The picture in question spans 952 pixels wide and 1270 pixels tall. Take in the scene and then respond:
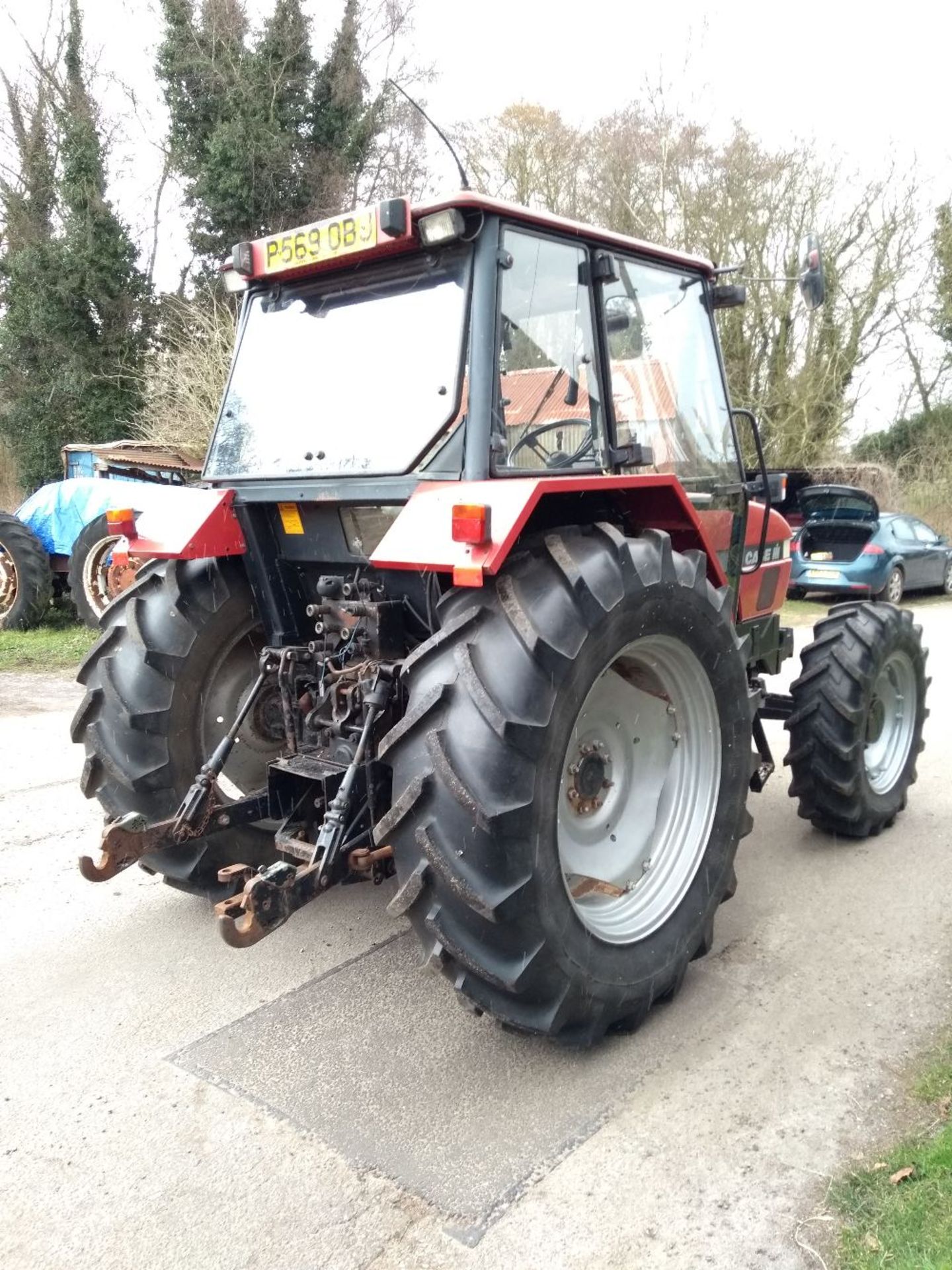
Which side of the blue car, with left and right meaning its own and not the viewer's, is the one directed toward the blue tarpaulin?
back

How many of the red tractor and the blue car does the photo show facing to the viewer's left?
0

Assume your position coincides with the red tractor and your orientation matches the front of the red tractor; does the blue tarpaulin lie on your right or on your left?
on your left

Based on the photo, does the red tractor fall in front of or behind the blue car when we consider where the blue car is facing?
behind

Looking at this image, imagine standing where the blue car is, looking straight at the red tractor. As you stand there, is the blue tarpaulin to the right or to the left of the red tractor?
right

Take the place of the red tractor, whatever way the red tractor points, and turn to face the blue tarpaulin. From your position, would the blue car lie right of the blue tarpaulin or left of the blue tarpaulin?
right

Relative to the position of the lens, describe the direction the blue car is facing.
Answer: facing away from the viewer and to the right of the viewer

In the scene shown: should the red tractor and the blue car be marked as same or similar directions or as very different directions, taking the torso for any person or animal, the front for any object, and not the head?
same or similar directions

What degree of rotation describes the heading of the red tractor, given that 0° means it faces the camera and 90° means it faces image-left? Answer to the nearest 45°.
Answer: approximately 225°

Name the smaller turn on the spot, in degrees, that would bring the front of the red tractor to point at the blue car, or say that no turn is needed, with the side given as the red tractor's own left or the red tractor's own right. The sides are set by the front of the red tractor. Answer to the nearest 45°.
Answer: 0° — it already faces it
